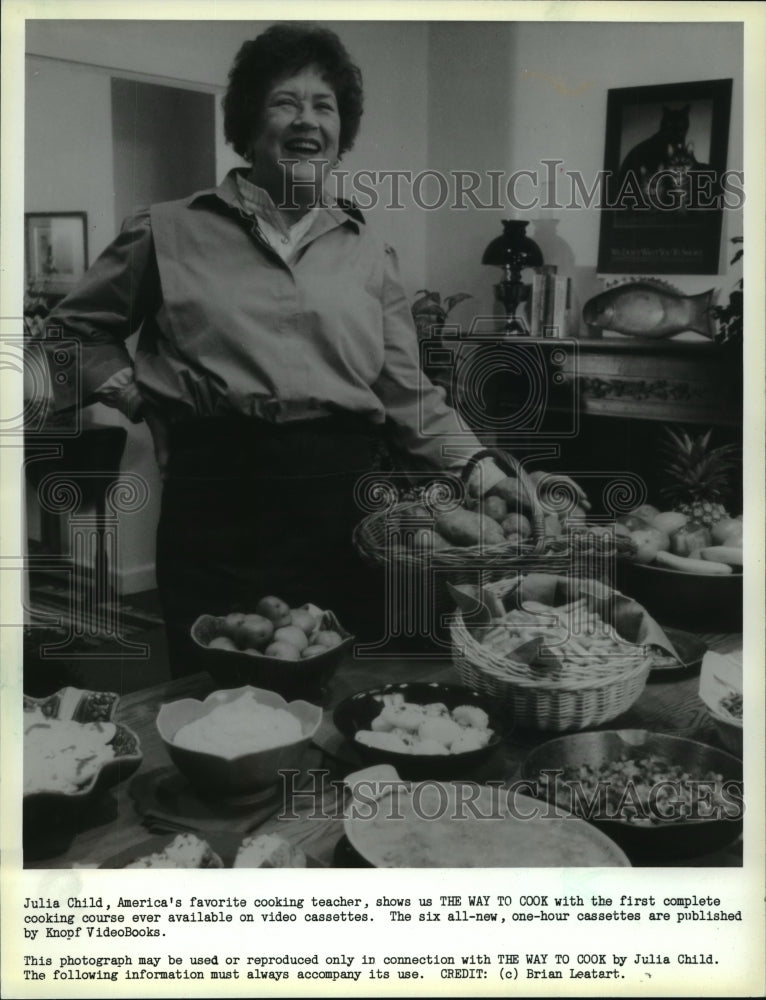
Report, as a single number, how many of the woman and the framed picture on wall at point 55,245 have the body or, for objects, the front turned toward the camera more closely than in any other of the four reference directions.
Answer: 2

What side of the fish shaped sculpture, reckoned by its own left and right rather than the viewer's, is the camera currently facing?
left

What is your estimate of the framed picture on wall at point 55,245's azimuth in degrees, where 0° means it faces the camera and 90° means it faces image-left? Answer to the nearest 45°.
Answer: approximately 0°

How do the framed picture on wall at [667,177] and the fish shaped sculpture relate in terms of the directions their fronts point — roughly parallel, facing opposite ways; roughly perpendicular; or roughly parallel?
roughly perpendicular

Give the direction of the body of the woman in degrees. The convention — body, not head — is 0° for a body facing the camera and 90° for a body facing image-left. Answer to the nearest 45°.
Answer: approximately 0°
